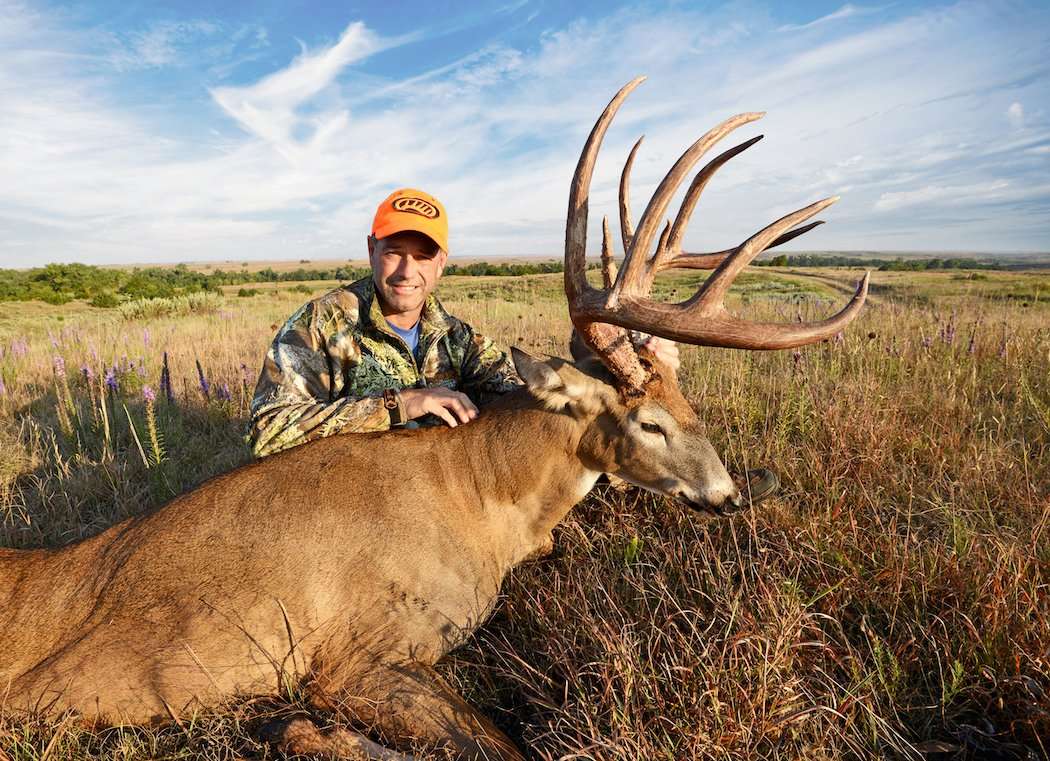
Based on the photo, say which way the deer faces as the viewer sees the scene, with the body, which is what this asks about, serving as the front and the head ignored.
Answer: to the viewer's right

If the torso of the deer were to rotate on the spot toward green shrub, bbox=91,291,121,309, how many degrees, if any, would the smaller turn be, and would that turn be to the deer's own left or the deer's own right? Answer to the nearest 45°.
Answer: approximately 135° to the deer's own left

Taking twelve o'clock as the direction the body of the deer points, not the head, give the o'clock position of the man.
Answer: The man is roughly at 9 o'clock from the deer.
